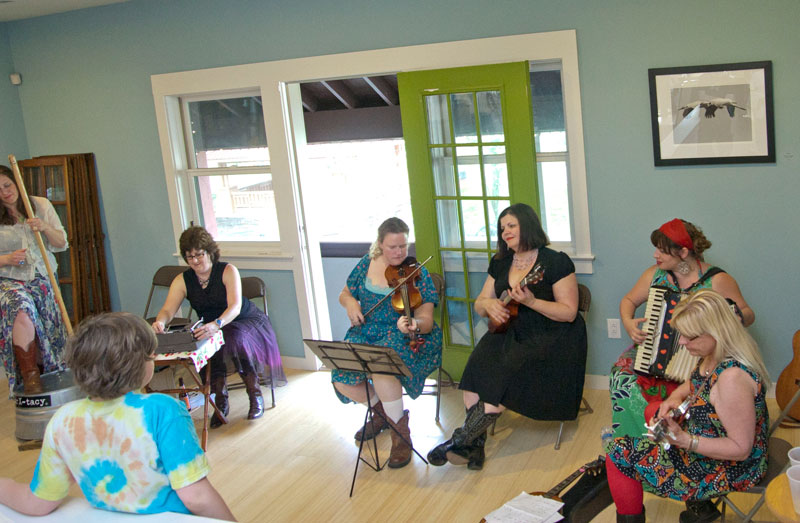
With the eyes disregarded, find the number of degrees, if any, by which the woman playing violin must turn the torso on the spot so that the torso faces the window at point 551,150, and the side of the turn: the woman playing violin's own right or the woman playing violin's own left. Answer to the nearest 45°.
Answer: approximately 90° to the woman playing violin's own left

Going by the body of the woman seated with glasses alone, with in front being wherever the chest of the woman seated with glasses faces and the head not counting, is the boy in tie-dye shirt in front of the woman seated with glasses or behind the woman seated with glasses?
in front

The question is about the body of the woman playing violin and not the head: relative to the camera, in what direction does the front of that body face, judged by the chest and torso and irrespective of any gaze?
toward the camera

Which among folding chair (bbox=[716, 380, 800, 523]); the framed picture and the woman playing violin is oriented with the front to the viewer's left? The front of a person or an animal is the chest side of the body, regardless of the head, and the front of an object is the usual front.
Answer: the folding chair

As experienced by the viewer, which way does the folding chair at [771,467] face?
facing to the left of the viewer

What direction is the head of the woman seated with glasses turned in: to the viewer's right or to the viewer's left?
to the viewer's left

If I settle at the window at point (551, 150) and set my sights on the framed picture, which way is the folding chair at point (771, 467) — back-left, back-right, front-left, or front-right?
front-right

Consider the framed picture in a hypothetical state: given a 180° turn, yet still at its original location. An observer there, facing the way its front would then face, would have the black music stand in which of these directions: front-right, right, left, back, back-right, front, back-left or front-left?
back-left

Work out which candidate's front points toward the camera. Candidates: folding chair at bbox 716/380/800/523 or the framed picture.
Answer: the framed picture

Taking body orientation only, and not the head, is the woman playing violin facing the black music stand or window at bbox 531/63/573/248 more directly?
the black music stand

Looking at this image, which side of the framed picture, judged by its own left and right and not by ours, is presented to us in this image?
front

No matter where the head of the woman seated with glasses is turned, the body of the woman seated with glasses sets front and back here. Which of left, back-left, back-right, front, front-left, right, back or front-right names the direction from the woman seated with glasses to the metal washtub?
front-right

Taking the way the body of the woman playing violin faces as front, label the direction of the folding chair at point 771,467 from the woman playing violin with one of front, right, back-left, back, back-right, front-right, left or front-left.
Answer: front-left

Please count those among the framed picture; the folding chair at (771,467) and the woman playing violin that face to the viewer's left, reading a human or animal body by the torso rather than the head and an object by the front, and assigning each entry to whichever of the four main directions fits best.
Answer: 1

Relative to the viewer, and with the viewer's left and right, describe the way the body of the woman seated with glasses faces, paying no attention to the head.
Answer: facing the viewer and to the left of the viewer

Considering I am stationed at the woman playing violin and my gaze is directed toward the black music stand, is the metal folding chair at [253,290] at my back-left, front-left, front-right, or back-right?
back-right

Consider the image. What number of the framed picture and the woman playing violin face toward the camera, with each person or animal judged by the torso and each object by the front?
2

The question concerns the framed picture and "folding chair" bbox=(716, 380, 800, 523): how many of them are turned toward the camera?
1

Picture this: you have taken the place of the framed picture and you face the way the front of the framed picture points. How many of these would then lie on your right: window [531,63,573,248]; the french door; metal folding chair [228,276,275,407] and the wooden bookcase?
4

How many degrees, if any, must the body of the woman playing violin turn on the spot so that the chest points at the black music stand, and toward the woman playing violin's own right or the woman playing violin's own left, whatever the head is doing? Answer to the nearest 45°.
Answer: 0° — they already face it
